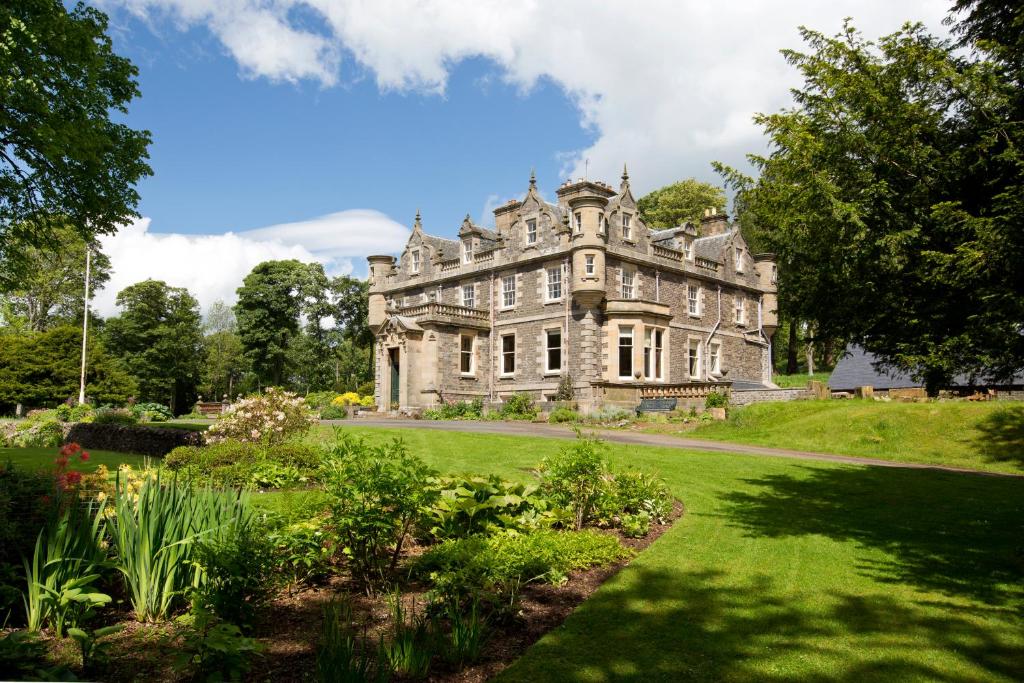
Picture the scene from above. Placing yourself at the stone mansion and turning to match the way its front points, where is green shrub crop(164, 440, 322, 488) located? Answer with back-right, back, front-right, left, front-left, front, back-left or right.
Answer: front-left

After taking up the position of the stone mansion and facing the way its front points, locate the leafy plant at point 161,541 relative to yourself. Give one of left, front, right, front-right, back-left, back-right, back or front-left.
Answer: front-left

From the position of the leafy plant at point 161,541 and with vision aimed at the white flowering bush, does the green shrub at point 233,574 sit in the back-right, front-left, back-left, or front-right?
back-right

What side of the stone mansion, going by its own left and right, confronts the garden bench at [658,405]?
left

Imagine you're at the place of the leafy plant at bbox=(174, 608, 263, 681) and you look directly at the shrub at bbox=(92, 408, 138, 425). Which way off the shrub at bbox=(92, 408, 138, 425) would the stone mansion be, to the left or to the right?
right

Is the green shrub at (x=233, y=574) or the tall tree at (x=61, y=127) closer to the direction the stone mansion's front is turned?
the tall tree

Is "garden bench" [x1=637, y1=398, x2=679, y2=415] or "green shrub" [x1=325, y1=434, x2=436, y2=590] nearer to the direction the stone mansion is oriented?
the green shrub

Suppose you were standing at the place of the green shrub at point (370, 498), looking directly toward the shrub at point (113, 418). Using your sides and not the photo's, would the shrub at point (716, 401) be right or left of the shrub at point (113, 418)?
right

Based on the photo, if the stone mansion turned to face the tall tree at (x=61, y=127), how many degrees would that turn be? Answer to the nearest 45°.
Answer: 0° — it already faces it

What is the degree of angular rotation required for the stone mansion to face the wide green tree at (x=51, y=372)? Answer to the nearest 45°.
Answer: approximately 45° to its right

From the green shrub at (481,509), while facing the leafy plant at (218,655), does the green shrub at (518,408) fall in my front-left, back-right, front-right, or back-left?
back-right

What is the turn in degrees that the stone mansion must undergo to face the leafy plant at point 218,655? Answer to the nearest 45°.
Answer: approximately 45° to its left

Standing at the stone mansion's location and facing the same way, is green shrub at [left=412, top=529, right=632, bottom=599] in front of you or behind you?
in front

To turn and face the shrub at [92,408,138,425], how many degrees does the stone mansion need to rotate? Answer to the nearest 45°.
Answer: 0° — it already faces it

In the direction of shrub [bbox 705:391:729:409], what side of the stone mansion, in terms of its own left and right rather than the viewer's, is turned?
left

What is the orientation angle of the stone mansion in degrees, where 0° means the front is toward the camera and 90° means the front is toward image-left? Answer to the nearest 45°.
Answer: approximately 45°
